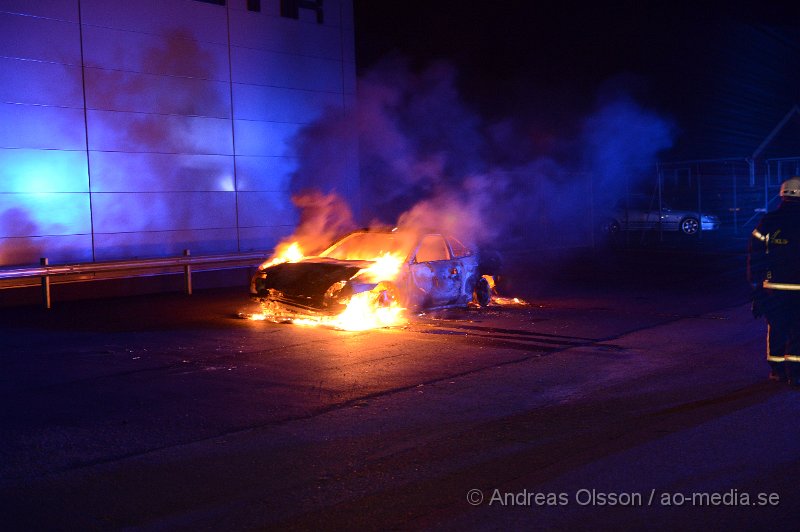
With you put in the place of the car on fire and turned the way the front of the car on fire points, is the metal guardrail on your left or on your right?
on your right

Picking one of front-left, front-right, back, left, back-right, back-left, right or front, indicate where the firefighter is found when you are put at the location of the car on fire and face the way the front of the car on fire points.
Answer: left

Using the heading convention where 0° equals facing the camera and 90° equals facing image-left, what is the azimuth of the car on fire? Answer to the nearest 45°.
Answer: approximately 45°

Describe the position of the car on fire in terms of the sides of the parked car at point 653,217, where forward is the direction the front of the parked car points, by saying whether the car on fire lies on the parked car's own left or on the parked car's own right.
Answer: on the parked car's own right

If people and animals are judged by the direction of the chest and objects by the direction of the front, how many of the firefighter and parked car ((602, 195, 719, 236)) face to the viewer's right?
1

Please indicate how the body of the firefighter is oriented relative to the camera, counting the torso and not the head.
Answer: away from the camera

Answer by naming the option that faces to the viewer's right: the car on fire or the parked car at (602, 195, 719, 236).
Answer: the parked car

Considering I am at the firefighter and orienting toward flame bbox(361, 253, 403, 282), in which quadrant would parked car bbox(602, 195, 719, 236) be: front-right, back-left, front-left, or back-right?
front-right

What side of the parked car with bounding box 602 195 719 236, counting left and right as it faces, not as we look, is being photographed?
right

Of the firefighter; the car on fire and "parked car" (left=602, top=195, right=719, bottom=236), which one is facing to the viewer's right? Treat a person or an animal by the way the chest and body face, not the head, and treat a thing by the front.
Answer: the parked car
